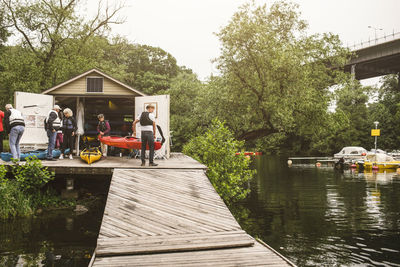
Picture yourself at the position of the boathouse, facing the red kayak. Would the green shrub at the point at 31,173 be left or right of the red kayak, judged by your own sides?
right

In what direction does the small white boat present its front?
to the viewer's left

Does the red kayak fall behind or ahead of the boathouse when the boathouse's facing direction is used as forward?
ahead

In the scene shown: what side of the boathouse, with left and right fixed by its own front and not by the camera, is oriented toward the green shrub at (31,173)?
front
